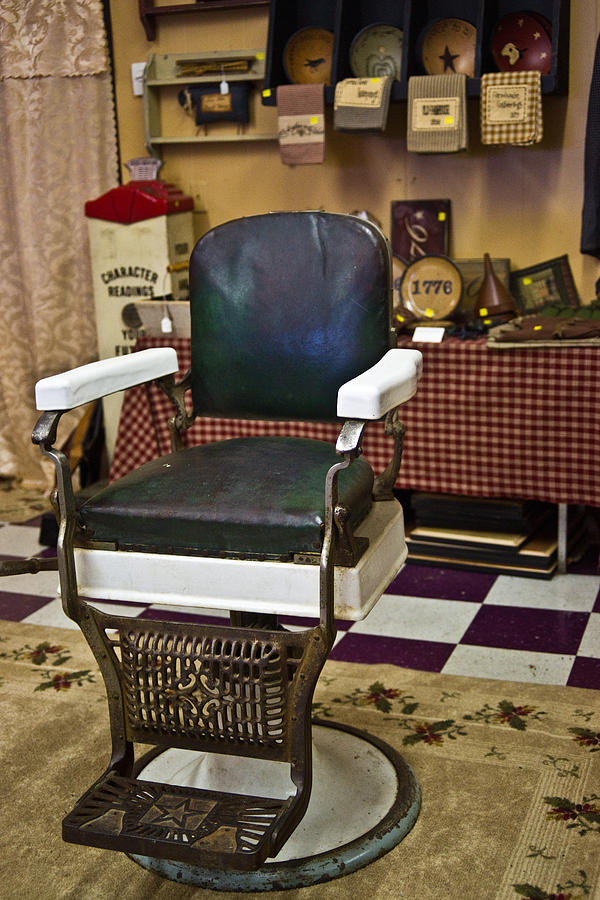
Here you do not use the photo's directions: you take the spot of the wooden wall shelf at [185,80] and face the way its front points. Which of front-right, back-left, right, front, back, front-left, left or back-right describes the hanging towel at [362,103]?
front-left

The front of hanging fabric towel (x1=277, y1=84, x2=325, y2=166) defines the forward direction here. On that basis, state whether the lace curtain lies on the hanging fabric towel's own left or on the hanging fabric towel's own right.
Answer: on the hanging fabric towel's own right

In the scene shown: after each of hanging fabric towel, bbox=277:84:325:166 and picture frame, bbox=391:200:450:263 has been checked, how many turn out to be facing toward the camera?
2

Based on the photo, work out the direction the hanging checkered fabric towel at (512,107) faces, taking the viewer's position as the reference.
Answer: facing the viewer

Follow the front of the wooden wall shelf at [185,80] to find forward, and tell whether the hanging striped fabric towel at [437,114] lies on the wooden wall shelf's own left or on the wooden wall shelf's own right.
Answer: on the wooden wall shelf's own left

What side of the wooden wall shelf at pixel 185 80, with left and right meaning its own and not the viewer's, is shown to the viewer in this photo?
front
